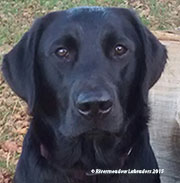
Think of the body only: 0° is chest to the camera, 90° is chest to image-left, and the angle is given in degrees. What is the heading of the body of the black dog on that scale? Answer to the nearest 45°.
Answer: approximately 0°

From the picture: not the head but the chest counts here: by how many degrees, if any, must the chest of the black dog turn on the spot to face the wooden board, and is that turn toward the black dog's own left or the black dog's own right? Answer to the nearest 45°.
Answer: approximately 135° to the black dog's own left
